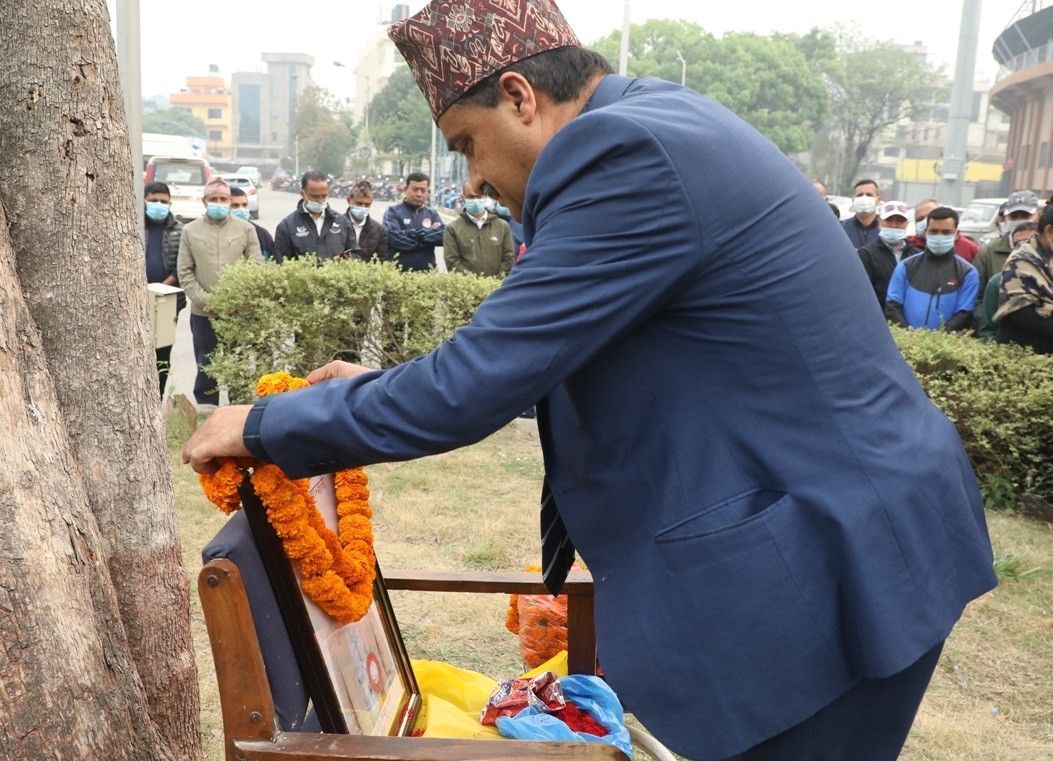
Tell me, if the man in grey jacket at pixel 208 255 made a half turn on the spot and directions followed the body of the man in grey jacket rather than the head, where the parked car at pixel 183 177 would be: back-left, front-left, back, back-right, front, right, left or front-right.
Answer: front

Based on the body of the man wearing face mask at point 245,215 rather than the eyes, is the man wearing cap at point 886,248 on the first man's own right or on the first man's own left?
on the first man's own left

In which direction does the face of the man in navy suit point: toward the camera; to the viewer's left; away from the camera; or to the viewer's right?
to the viewer's left

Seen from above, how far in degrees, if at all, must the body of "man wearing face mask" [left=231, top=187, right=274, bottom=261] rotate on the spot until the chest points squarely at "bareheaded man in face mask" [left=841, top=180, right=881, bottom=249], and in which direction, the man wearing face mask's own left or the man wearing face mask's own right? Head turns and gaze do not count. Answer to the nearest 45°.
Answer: approximately 90° to the man wearing face mask's own left

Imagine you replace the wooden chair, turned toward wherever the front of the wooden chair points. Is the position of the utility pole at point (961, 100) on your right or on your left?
on your left

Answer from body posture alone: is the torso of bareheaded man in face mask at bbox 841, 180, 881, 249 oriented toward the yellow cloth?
yes

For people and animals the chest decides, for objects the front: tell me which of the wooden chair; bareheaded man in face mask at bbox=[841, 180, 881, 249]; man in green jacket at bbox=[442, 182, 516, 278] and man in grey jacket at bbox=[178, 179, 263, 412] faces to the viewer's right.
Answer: the wooden chair

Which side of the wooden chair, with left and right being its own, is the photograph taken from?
right

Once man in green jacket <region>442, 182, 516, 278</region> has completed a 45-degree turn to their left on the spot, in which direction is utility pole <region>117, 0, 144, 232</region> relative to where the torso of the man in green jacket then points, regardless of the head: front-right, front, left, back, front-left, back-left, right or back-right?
right
